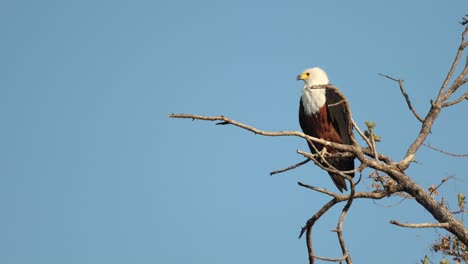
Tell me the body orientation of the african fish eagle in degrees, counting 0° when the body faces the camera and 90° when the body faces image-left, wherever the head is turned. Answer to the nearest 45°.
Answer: approximately 45°
